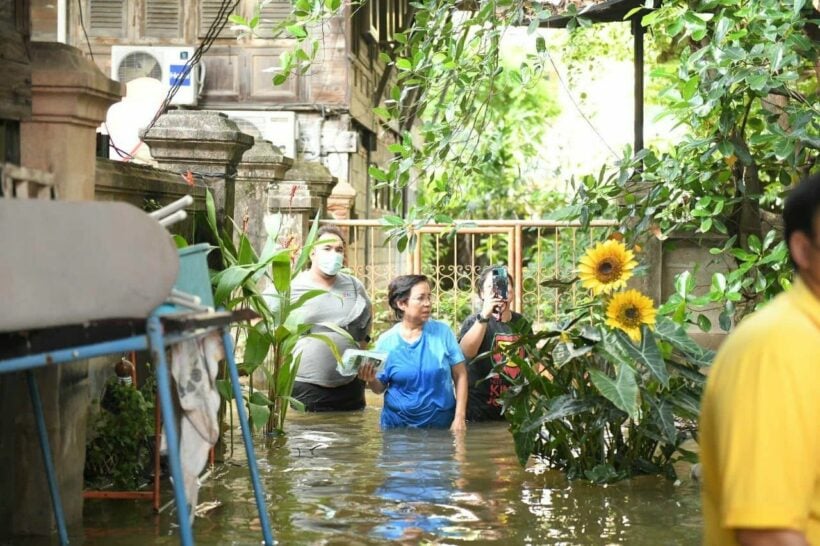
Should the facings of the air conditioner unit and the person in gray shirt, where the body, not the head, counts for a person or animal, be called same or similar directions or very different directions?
same or similar directions

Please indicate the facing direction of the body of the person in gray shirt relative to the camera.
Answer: toward the camera

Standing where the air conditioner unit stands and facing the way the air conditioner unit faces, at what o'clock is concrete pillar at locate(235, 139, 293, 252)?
The concrete pillar is roughly at 12 o'clock from the air conditioner unit.

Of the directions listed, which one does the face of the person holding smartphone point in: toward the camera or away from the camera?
toward the camera

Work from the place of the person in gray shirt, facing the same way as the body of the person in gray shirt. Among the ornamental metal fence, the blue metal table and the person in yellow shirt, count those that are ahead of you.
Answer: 2

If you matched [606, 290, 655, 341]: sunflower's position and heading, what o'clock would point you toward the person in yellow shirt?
The person in yellow shirt is roughly at 12 o'clock from the sunflower.

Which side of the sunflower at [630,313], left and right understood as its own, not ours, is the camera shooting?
front

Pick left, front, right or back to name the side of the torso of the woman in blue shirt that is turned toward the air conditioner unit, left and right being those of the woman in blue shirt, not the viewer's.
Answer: back

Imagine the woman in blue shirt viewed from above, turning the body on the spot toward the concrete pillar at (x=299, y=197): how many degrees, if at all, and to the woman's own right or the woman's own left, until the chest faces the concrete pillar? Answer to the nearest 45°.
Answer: approximately 180°

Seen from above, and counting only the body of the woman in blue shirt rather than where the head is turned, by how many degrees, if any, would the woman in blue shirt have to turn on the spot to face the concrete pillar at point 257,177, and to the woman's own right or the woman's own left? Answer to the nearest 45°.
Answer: approximately 135° to the woman's own right

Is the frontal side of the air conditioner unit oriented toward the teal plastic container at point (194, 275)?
yes

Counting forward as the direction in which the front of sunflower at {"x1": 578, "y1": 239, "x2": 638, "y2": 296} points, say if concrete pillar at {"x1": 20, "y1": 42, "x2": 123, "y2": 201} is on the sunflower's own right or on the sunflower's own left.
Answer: on the sunflower's own right
